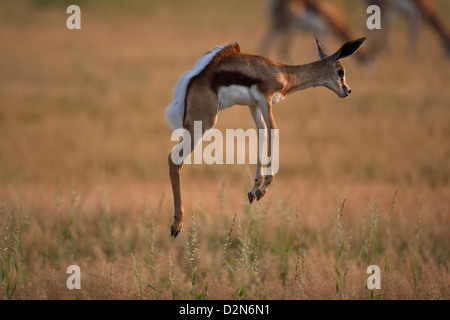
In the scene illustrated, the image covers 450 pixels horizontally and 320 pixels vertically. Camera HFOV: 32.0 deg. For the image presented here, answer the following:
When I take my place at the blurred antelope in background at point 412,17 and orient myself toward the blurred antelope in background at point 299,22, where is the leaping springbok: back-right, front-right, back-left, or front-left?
front-left

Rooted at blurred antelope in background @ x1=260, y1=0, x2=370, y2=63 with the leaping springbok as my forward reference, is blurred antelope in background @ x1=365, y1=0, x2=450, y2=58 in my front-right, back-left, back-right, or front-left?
back-left

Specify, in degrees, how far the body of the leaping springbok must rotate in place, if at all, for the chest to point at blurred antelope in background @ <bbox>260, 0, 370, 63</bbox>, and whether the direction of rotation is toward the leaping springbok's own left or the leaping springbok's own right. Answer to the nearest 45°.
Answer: approximately 90° to the leaping springbok's own left

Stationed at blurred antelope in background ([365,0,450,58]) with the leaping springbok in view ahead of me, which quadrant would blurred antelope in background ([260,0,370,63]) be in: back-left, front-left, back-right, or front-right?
front-right

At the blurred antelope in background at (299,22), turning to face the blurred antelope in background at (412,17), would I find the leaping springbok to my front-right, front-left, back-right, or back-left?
back-right

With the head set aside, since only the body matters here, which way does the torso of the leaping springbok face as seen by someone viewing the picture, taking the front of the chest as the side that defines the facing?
to the viewer's right

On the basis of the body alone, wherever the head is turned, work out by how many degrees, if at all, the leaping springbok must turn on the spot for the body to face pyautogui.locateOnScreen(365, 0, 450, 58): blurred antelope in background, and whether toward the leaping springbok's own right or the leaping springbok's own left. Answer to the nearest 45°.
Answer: approximately 90° to the leaping springbok's own left
